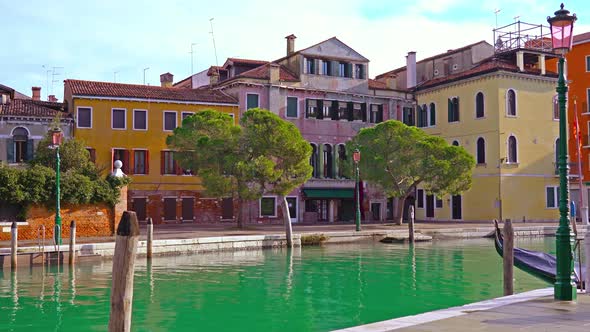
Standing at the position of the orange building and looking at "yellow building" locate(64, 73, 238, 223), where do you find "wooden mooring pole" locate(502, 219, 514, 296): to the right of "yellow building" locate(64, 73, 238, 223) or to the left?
left

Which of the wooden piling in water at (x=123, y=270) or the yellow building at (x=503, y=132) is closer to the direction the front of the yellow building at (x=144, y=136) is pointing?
the wooden piling in water

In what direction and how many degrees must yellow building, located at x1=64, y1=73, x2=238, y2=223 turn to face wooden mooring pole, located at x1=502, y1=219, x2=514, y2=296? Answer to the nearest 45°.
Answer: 0° — it already faces it

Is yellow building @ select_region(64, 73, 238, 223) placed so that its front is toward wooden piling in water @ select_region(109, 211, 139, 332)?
yes

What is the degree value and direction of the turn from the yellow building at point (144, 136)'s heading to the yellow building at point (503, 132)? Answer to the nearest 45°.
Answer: approximately 90° to its left

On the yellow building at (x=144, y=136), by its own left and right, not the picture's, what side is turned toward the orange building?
left
